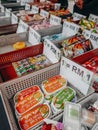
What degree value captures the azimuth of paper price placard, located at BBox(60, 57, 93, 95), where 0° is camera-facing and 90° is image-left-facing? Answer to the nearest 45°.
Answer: approximately 45°

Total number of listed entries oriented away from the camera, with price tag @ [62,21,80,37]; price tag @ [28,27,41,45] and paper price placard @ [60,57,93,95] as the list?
0

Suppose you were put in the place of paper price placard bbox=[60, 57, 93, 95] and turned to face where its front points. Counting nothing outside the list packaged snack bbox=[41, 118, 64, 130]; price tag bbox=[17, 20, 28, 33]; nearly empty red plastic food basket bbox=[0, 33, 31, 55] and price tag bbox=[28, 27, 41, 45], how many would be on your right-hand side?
3

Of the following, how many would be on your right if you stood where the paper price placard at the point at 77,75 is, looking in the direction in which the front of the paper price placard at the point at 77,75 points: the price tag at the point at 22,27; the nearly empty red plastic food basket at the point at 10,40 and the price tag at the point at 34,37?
3

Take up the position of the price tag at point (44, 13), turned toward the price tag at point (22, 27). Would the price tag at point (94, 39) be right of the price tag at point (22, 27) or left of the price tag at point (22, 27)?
left

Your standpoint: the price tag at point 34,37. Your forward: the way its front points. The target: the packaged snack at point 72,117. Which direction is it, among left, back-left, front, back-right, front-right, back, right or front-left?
front-left

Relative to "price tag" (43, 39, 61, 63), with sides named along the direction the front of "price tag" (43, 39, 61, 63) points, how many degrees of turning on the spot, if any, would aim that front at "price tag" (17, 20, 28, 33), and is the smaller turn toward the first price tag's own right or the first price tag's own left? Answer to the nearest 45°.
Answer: approximately 90° to the first price tag's own right

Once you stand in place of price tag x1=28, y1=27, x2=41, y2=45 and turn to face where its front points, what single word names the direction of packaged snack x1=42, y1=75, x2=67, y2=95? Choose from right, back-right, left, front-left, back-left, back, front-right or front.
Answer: front-left

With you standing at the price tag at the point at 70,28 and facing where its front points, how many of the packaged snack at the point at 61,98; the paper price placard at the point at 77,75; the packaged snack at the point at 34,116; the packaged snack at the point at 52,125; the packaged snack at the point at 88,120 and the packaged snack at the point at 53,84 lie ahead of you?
6

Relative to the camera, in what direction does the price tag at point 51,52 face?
facing the viewer and to the left of the viewer

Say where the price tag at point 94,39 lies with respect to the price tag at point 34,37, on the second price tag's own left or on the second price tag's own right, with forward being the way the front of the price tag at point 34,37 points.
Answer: on the second price tag's own left

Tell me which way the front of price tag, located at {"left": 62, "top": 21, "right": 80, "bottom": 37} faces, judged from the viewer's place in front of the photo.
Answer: facing the viewer
